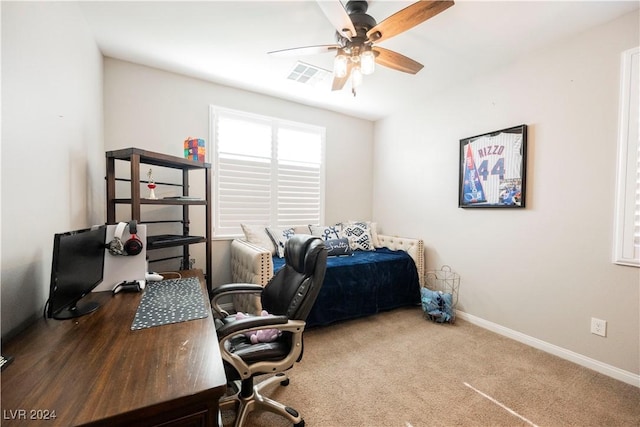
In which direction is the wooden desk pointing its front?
to the viewer's right

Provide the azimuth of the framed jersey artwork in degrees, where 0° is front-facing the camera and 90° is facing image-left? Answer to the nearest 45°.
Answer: approximately 45°

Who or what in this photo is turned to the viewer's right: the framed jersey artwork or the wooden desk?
the wooden desk

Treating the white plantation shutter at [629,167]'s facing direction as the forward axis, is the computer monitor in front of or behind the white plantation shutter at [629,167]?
in front

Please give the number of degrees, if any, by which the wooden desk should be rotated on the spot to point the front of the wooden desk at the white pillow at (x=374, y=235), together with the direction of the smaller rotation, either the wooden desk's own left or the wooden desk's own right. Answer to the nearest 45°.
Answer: approximately 45° to the wooden desk's own left

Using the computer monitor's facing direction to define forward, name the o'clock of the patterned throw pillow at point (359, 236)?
The patterned throw pillow is roughly at 10 o'clock from the computer monitor.

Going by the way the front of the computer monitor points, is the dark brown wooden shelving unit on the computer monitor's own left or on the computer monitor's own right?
on the computer monitor's own left

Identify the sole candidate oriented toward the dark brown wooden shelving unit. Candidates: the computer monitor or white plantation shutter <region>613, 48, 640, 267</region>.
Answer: the white plantation shutter

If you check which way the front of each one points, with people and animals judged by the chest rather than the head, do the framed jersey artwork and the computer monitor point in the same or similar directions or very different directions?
very different directions

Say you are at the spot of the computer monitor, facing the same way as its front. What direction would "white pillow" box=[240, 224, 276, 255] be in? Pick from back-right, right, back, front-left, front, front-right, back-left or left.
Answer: left

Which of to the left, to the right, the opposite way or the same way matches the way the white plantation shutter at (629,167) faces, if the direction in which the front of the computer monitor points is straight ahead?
the opposite way

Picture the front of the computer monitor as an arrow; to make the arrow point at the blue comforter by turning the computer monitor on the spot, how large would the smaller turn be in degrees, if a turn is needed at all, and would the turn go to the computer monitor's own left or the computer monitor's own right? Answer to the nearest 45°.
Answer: approximately 45° to the computer monitor's own left

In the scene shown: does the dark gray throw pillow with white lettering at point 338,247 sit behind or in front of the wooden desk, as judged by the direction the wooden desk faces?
in front

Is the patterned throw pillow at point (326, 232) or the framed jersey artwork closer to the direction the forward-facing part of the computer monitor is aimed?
the framed jersey artwork

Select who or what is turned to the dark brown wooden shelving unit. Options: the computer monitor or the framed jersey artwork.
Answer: the framed jersey artwork
